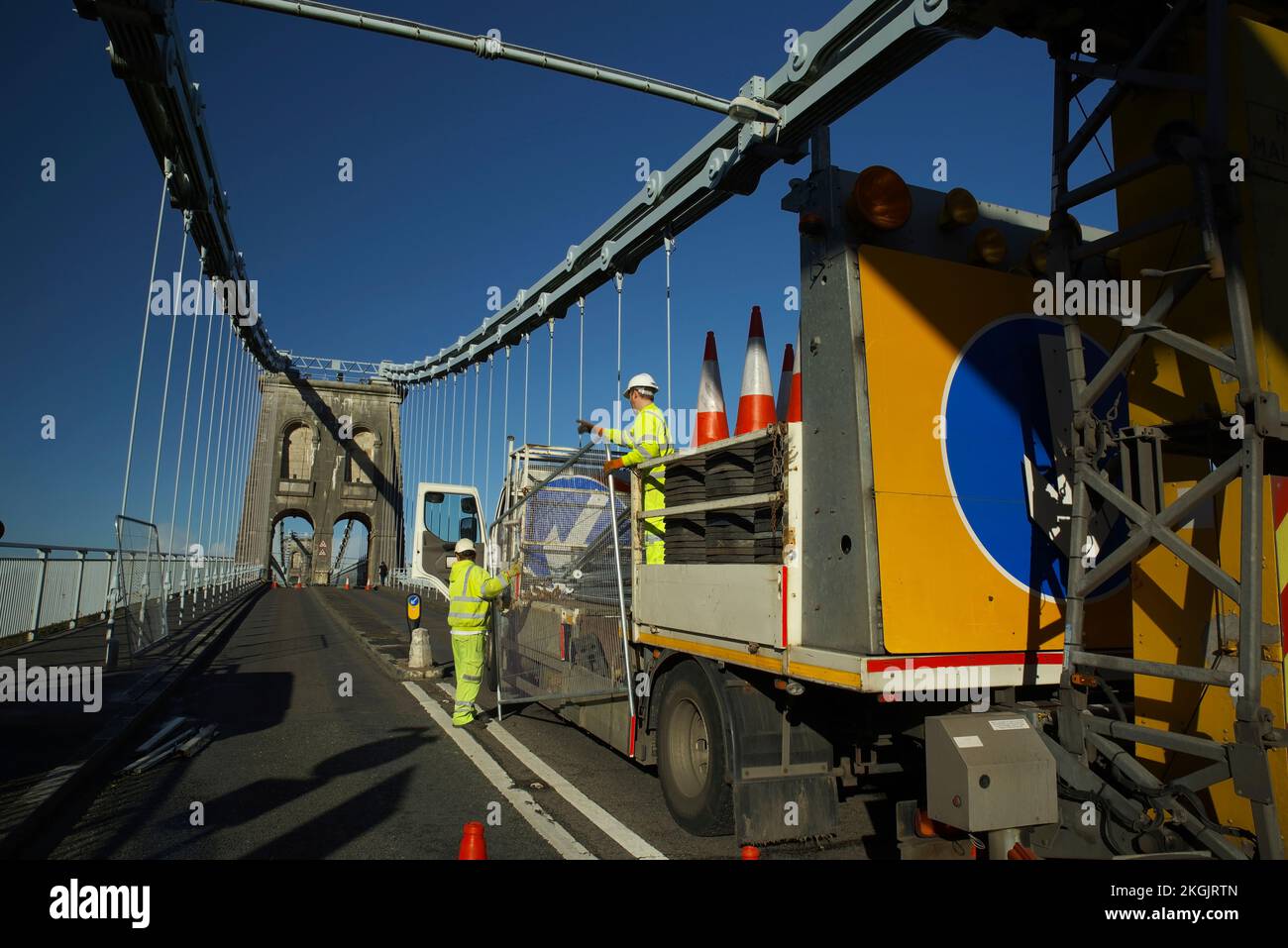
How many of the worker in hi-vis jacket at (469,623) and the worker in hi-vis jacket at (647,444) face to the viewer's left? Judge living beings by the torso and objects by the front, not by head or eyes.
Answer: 1

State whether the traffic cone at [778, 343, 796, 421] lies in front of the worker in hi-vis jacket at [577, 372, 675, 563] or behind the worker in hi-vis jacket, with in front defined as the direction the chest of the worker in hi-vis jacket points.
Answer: behind

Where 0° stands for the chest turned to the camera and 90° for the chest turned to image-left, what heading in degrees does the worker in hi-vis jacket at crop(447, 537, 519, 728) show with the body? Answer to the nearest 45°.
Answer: approximately 225°

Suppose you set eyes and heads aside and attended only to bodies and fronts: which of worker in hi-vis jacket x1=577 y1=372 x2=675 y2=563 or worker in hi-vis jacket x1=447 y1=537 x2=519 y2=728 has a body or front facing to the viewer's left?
worker in hi-vis jacket x1=577 y1=372 x2=675 y2=563

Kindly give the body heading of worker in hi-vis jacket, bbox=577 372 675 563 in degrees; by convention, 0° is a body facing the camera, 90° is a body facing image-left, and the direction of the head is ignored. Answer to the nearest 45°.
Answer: approximately 90°

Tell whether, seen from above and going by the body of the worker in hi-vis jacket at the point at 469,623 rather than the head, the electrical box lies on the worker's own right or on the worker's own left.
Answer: on the worker's own right

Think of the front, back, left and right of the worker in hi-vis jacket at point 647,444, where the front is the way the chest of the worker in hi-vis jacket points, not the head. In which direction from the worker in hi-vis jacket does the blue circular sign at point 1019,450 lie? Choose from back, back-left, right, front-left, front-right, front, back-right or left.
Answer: back-left
